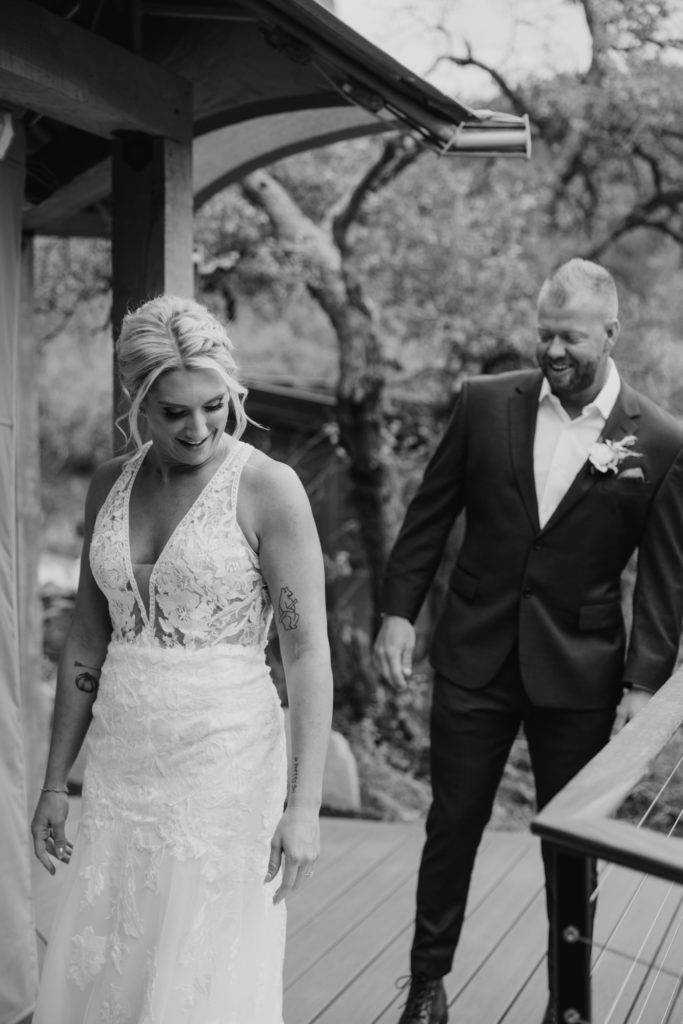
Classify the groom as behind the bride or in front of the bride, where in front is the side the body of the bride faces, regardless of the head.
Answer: behind

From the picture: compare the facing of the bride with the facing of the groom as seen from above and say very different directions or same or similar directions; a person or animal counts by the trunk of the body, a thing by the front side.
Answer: same or similar directions

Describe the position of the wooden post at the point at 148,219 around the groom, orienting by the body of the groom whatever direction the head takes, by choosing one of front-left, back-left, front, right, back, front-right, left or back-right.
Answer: right

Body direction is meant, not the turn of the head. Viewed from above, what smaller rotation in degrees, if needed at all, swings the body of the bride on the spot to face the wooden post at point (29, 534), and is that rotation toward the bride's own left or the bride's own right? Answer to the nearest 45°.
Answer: approximately 135° to the bride's own right

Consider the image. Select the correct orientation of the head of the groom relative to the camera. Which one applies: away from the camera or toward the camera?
toward the camera

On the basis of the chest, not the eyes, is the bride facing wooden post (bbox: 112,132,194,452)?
no

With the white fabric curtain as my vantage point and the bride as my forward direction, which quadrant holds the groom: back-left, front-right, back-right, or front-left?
front-left

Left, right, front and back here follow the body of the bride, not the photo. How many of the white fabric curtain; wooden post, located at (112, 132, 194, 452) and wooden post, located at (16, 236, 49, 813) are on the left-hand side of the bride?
0

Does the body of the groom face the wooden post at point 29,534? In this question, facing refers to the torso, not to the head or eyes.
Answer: no

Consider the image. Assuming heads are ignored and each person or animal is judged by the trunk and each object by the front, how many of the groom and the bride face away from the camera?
0

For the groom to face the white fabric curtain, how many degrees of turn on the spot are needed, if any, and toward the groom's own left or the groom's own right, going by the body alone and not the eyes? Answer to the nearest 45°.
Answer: approximately 90° to the groom's own right

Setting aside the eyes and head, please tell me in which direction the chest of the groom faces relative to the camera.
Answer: toward the camera

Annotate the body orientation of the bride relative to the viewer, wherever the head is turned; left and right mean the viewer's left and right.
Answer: facing the viewer and to the left of the viewer

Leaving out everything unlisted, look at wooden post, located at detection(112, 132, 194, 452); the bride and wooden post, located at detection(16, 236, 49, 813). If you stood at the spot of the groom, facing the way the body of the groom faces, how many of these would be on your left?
0
